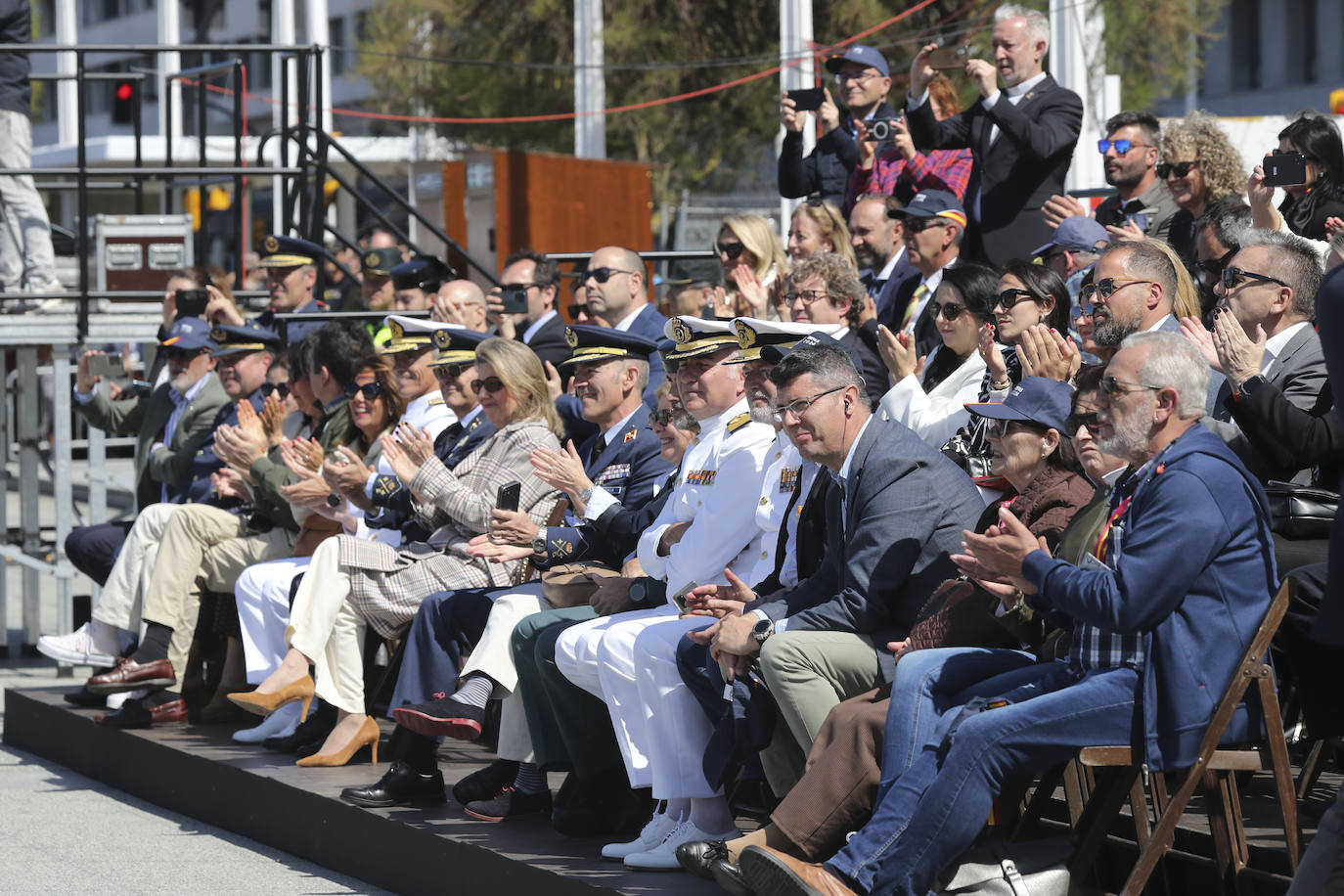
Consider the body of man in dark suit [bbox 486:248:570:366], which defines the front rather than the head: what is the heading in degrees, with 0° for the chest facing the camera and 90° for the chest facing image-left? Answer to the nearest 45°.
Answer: approximately 45°

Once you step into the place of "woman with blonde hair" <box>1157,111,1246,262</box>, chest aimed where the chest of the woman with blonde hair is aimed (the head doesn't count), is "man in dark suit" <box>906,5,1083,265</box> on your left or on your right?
on your right

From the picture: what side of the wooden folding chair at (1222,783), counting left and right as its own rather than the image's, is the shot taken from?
left

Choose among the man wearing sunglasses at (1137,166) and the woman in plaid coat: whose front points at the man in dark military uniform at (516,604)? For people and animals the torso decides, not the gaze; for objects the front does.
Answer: the man wearing sunglasses

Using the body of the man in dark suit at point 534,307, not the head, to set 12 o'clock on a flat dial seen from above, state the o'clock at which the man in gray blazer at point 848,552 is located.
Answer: The man in gray blazer is roughly at 10 o'clock from the man in dark suit.

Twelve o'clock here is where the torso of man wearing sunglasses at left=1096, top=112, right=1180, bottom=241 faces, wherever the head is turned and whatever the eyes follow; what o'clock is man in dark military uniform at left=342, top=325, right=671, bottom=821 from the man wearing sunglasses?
The man in dark military uniform is roughly at 12 o'clock from the man wearing sunglasses.

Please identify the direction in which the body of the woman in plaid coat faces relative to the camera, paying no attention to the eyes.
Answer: to the viewer's left

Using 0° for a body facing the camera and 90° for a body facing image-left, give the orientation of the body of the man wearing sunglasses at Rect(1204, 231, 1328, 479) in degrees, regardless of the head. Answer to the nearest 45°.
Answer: approximately 90°

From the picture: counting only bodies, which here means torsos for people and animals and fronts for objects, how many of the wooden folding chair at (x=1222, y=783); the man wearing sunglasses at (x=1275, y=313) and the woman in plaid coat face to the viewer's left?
3

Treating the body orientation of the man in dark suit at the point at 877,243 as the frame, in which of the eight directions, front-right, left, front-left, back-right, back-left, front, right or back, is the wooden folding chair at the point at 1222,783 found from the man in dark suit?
front-left

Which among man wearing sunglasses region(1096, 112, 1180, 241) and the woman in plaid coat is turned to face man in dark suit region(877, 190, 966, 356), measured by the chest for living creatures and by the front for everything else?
the man wearing sunglasses
